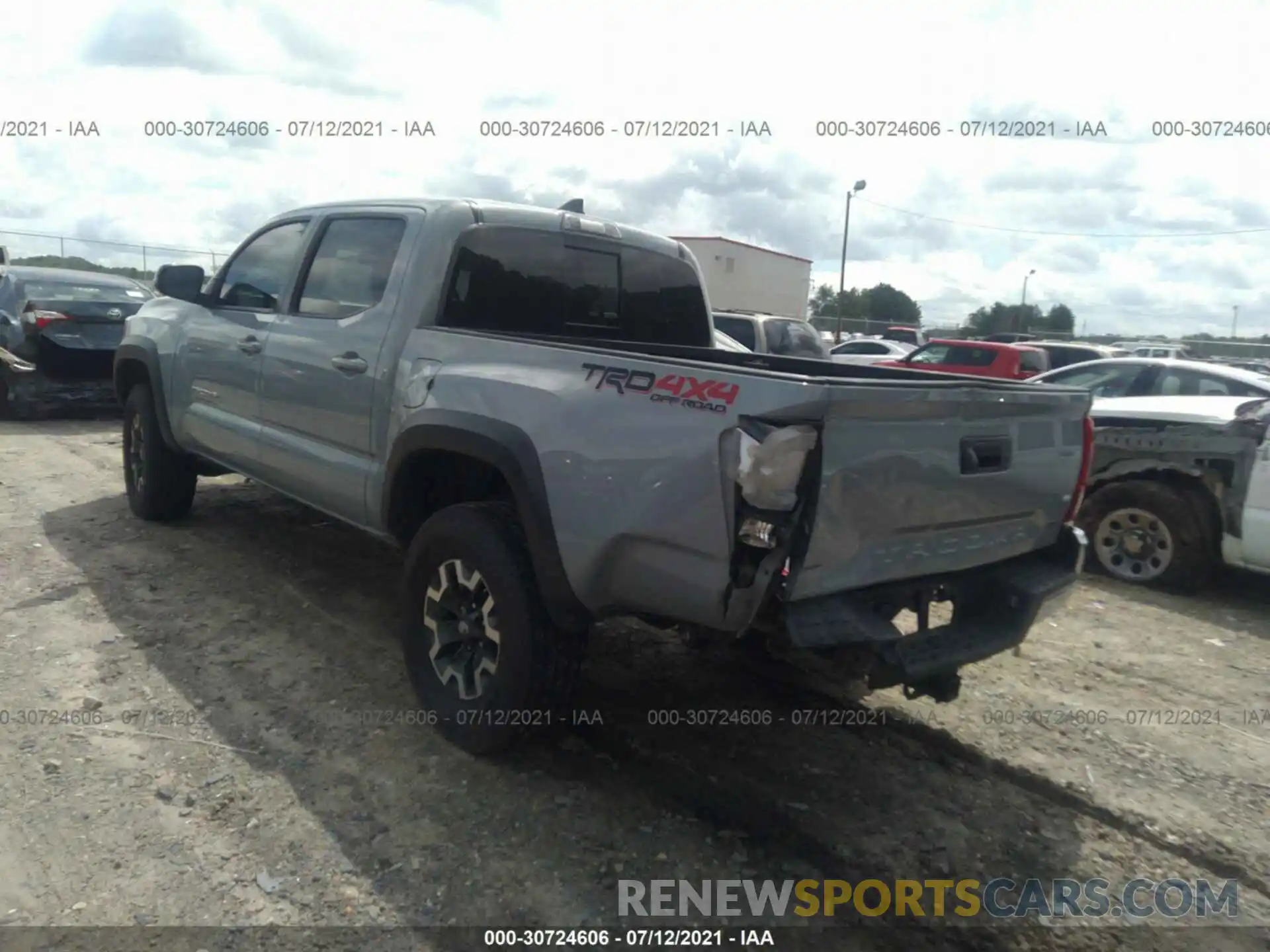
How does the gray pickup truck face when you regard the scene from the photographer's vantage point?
facing away from the viewer and to the left of the viewer

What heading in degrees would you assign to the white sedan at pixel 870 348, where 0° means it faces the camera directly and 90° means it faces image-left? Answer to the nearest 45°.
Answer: approximately 90°

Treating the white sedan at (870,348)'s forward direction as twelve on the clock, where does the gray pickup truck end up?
The gray pickup truck is roughly at 9 o'clock from the white sedan.

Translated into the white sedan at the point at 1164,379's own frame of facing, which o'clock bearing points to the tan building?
The tan building is roughly at 2 o'clock from the white sedan.

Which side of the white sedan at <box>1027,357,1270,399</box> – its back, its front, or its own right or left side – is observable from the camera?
left

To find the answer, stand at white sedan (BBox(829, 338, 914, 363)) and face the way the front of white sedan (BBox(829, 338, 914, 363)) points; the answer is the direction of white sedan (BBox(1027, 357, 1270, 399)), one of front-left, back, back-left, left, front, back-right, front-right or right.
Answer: left

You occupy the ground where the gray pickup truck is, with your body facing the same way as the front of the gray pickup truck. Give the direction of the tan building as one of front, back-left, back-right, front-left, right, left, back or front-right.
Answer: front-right

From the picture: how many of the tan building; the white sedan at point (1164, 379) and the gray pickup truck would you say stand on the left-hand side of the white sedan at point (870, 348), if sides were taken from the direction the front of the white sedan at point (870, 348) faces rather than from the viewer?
2

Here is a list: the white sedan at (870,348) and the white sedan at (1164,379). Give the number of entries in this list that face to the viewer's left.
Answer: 2
